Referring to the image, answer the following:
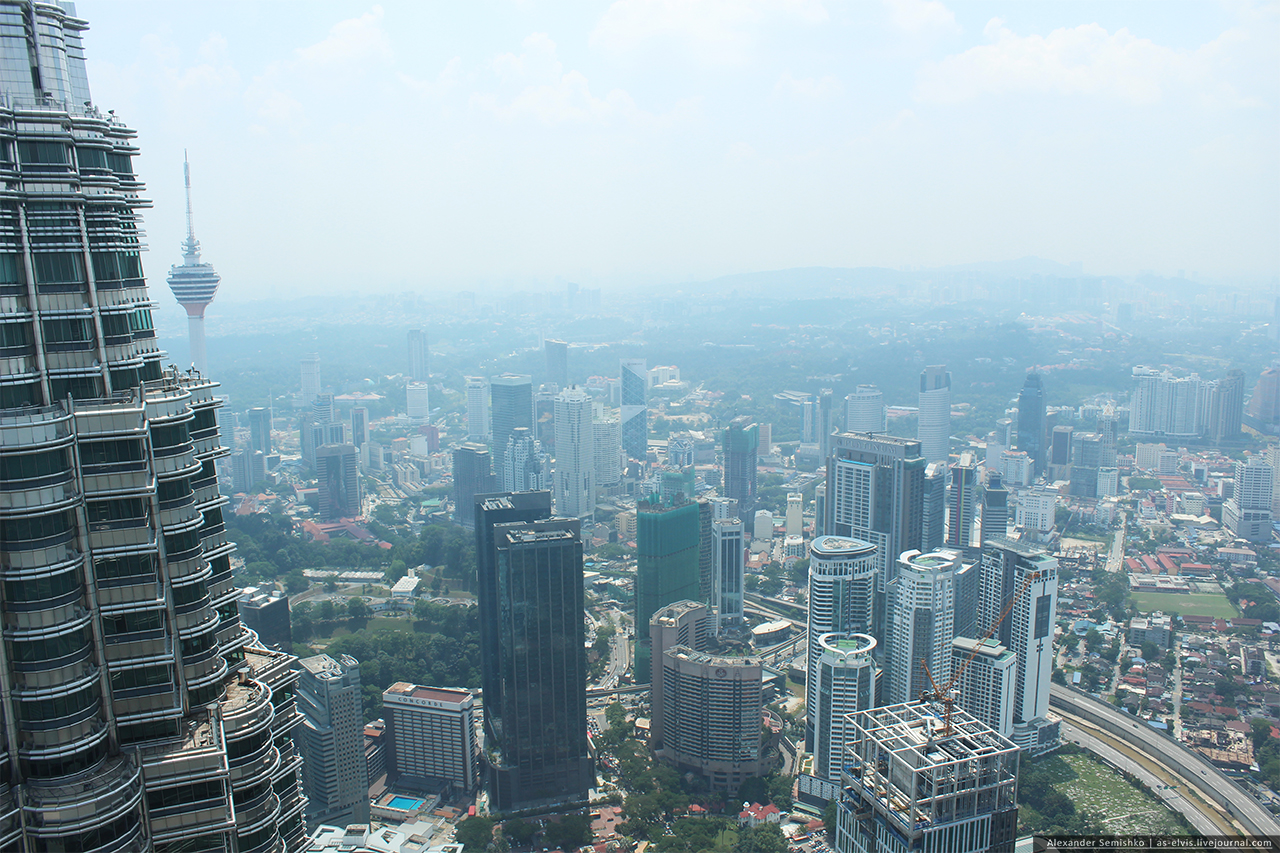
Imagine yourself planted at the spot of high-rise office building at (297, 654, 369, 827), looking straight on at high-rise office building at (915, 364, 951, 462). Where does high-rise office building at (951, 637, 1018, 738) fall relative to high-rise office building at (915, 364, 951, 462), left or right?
right

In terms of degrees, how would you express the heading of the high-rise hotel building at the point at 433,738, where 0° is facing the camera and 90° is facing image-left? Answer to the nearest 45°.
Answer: approximately 0°

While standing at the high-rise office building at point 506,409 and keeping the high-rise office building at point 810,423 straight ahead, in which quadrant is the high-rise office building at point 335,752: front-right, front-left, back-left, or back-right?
back-right

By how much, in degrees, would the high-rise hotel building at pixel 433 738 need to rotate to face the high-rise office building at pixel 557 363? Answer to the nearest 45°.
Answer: approximately 180°

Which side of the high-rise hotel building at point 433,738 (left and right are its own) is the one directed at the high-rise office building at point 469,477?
back

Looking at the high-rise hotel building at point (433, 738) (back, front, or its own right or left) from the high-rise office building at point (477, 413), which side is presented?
back

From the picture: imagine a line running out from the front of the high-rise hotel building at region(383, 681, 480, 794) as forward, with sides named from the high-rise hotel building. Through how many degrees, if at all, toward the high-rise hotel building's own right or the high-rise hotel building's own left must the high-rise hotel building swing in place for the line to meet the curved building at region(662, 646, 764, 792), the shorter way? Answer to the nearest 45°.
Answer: approximately 90° to the high-rise hotel building's own left

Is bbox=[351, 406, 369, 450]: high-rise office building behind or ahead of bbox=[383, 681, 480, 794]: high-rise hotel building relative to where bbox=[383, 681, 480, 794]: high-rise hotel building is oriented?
behind

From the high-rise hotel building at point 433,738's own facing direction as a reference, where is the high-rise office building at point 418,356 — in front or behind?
behind

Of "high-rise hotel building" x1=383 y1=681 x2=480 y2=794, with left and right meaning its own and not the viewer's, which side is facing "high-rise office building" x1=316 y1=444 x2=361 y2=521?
back

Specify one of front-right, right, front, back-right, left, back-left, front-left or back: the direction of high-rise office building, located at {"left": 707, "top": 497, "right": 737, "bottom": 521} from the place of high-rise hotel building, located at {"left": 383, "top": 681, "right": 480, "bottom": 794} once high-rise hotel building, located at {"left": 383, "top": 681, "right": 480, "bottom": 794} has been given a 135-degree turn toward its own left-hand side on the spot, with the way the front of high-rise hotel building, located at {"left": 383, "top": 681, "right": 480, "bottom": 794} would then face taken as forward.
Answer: front

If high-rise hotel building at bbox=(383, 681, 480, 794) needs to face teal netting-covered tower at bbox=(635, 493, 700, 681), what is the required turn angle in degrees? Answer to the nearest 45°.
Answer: approximately 135° to its left

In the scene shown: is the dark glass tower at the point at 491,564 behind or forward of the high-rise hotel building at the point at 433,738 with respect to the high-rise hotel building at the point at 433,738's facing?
behind

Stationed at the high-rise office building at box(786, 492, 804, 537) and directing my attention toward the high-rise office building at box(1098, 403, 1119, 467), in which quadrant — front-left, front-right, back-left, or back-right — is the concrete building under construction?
back-right

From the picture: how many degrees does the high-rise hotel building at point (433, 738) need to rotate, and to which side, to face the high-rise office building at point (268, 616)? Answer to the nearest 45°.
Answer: approximately 135° to its right

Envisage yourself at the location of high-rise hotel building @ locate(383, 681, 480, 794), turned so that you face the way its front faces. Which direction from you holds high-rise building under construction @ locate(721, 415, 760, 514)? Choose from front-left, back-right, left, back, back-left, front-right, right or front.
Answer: back-left
